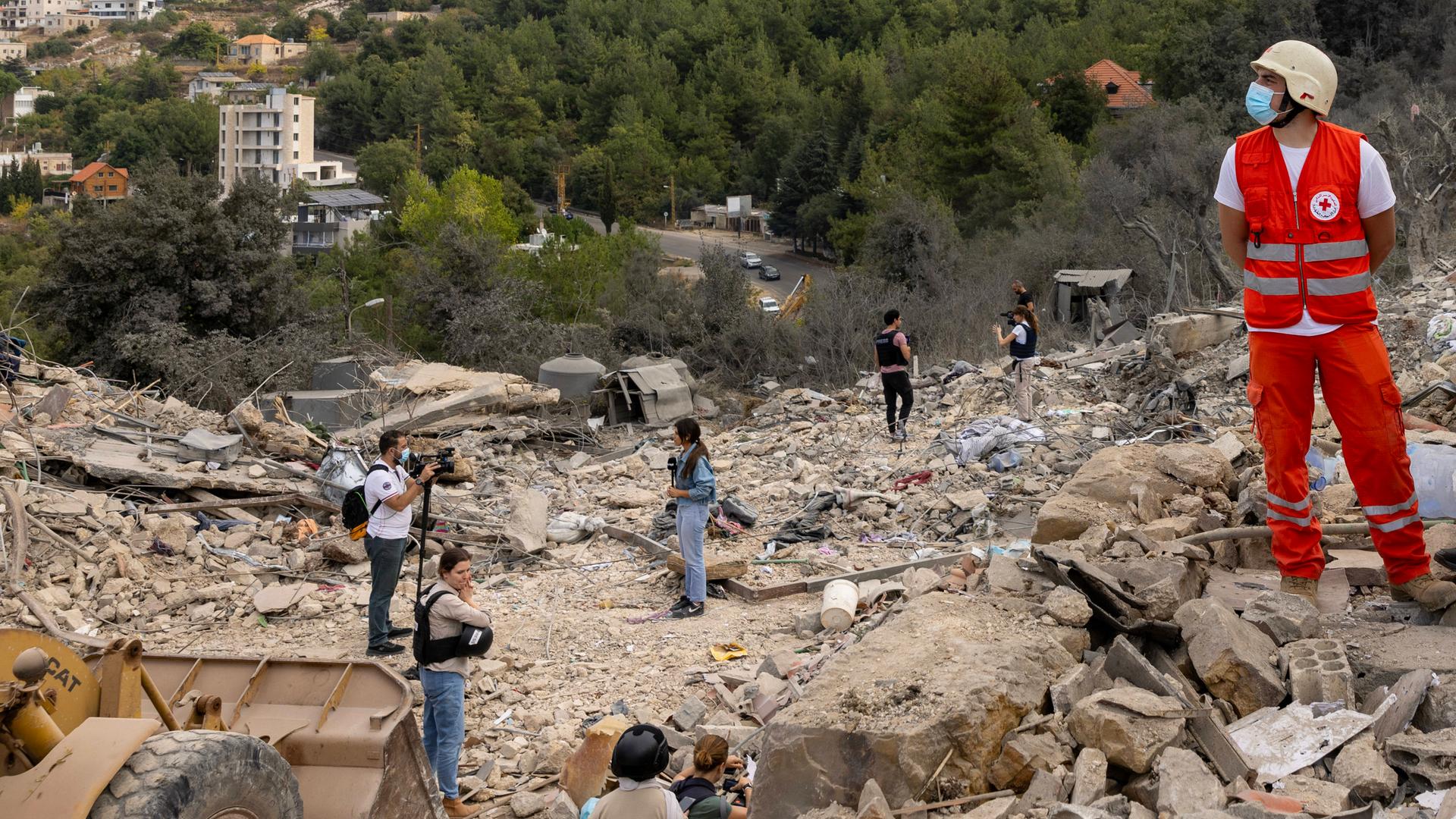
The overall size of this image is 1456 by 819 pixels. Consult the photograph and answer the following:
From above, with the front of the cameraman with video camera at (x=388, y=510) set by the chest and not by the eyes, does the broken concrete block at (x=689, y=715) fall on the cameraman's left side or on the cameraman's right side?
on the cameraman's right side

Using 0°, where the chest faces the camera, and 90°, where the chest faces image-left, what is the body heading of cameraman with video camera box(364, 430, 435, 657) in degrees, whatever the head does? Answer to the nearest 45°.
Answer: approximately 270°

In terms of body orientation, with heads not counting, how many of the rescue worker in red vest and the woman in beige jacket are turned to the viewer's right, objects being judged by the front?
1

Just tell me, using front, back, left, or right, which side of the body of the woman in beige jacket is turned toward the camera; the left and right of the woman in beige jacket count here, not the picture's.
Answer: right
